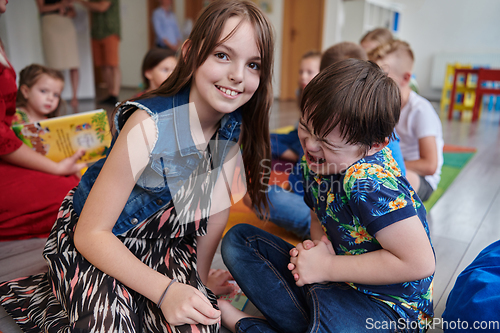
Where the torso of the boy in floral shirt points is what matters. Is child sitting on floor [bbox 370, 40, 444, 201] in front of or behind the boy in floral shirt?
behind

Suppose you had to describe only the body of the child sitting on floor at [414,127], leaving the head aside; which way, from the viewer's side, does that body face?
to the viewer's left

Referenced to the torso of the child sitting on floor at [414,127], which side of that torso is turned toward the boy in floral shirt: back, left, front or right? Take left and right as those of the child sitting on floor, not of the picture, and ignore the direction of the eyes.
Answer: left

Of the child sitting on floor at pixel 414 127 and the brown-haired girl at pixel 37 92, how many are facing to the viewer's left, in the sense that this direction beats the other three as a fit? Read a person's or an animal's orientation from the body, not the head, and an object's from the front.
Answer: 1

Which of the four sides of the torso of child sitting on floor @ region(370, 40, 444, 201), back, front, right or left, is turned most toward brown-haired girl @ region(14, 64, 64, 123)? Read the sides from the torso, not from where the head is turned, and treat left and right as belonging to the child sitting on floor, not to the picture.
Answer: front

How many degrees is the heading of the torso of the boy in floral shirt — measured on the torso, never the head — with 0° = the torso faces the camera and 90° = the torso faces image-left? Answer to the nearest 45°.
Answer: approximately 45°
